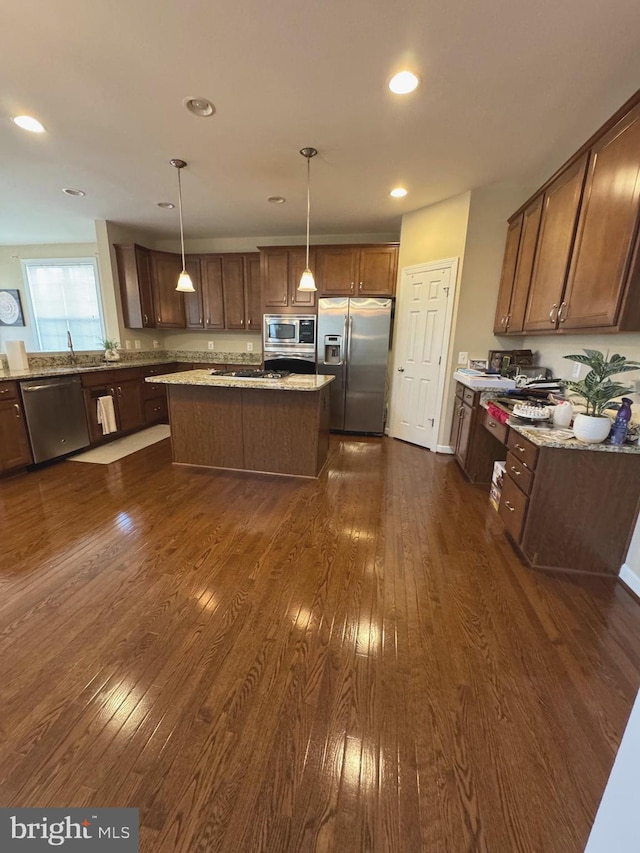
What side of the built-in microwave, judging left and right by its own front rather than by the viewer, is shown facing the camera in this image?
front

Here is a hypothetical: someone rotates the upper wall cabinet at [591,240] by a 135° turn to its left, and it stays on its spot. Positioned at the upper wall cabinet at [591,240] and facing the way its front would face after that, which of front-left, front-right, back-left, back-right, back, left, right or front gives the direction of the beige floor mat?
back

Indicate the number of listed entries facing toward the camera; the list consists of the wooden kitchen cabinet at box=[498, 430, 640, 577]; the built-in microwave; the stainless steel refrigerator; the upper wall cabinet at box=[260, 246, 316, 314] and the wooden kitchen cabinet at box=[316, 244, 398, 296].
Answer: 4

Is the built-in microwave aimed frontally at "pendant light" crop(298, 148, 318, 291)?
yes

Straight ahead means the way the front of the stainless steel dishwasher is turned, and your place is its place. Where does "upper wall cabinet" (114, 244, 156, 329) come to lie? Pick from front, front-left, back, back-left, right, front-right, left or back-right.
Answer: left

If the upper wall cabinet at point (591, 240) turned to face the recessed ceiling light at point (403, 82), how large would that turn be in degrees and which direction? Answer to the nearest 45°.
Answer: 0° — it already faces it

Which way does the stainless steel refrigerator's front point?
toward the camera

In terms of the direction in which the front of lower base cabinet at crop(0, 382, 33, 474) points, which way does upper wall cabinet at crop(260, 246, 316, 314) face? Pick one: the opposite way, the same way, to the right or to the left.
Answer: to the right

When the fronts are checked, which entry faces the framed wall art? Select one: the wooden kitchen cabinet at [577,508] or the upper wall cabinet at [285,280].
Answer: the wooden kitchen cabinet

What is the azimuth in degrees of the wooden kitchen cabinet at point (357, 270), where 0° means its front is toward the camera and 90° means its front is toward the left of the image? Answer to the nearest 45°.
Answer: approximately 0°

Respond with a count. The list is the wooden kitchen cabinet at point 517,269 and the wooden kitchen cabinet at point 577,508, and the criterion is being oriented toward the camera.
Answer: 0

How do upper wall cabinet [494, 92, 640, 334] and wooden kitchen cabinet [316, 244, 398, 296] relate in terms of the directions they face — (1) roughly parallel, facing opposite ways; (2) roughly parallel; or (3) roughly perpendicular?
roughly perpendicular

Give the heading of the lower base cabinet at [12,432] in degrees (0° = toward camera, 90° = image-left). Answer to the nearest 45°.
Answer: approximately 315°

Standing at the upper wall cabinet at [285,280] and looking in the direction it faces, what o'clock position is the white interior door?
The white interior door is roughly at 10 o'clock from the upper wall cabinet.

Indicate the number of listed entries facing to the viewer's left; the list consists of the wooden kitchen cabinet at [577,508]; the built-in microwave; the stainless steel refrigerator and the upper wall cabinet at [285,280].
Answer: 1

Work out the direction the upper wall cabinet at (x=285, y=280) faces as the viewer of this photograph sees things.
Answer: facing the viewer

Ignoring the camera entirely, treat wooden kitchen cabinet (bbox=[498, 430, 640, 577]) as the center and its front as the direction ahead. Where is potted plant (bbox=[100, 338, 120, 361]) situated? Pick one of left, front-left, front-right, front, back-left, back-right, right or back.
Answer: front

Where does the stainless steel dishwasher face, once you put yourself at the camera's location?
facing the viewer and to the right of the viewer

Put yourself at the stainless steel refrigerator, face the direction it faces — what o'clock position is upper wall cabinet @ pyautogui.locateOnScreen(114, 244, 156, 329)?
The upper wall cabinet is roughly at 3 o'clock from the stainless steel refrigerator.

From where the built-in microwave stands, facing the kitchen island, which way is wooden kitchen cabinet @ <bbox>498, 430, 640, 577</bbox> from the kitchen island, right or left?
left

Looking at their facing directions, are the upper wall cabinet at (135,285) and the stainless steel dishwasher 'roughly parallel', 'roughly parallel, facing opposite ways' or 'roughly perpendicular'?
roughly parallel
